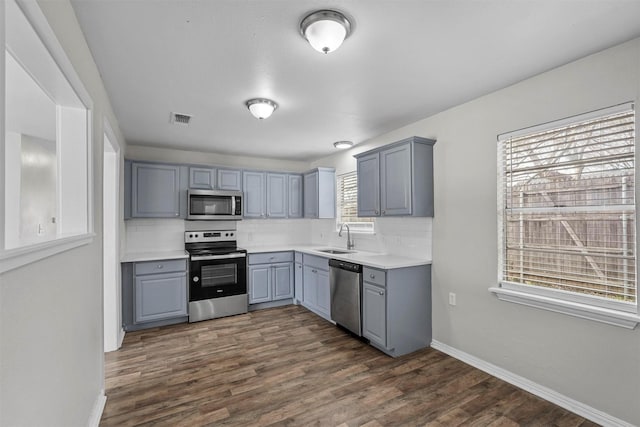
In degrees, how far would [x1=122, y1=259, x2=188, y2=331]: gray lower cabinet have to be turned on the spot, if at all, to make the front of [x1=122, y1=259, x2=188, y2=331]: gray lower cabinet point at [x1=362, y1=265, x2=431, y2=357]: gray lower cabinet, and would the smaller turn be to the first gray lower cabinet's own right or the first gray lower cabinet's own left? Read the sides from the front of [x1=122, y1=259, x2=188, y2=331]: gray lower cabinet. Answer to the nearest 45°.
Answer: approximately 45° to the first gray lower cabinet's own left

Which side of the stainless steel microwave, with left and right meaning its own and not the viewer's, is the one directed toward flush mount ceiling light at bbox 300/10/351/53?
front

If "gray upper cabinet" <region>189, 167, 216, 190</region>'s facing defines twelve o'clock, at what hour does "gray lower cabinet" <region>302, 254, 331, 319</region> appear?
The gray lower cabinet is roughly at 10 o'clock from the gray upper cabinet.

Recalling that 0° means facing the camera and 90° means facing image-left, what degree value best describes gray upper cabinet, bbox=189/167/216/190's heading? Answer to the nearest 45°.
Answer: approximately 0°

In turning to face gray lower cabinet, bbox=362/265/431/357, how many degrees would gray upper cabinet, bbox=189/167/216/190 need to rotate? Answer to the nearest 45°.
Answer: approximately 45° to its left

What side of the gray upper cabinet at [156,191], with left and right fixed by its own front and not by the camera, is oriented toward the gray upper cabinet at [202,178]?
left

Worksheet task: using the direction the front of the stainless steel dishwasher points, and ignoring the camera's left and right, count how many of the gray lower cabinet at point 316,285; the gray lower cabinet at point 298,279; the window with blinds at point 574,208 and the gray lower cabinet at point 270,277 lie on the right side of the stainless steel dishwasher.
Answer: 3

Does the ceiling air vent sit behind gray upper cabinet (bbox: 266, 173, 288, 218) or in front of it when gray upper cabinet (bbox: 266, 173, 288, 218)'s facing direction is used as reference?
in front

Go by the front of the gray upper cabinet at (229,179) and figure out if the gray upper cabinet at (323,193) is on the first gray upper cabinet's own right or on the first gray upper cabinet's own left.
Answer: on the first gray upper cabinet's own left

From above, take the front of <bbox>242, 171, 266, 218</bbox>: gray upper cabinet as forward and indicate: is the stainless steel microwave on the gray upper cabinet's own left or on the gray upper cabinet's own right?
on the gray upper cabinet's own right

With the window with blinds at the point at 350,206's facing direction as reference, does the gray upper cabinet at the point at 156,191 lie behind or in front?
in front
